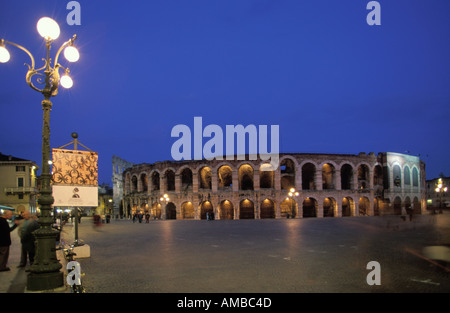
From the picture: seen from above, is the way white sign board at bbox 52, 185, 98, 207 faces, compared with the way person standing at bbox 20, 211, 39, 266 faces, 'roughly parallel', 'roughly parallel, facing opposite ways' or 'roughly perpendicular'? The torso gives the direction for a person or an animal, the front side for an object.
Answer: roughly perpendicular

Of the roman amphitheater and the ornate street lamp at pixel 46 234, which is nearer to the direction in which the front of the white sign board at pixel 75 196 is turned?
the ornate street lamp

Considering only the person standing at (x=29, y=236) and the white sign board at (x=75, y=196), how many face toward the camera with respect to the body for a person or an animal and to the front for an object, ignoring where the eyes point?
1

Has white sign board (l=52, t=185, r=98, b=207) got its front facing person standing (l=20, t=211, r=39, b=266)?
no

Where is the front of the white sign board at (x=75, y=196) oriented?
toward the camera

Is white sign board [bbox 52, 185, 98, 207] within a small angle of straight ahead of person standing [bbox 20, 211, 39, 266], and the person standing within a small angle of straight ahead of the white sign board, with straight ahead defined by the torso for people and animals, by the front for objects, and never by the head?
no

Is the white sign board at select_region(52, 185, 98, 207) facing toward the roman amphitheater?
no
